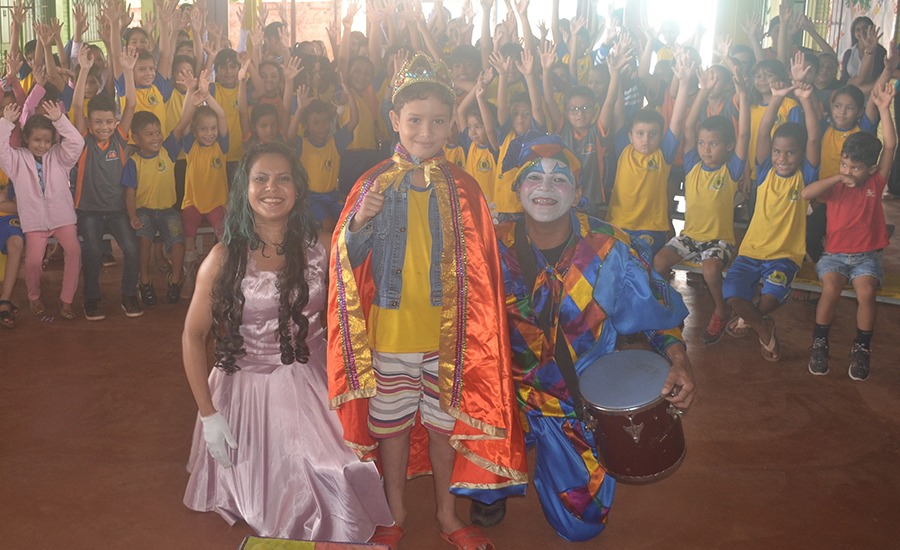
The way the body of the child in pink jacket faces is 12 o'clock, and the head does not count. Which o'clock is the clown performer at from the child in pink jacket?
The clown performer is roughly at 11 o'clock from the child in pink jacket.

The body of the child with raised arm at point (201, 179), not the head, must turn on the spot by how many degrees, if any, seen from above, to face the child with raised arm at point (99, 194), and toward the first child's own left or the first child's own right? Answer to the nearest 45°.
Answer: approximately 90° to the first child's own right

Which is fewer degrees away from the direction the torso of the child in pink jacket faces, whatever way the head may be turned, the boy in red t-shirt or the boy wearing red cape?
the boy wearing red cape

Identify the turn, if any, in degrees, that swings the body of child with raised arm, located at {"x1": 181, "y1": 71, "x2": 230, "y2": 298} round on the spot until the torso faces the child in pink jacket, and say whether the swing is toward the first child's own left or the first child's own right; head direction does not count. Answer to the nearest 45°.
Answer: approximately 90° to the first child's own right

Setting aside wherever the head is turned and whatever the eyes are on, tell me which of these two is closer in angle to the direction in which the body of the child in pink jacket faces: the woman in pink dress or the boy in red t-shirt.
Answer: the woman in pink dress

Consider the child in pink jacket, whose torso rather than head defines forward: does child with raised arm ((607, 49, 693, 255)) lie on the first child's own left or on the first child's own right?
on the first child's own left

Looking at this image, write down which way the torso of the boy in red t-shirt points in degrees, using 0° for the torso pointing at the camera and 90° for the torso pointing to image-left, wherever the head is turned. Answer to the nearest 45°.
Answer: approximately 0°

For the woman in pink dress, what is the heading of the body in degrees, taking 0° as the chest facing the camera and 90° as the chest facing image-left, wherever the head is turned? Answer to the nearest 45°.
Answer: approximately 0°

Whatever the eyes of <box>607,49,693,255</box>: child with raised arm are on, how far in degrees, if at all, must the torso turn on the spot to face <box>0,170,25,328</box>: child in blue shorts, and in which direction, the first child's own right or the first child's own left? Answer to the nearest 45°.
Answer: approximately 90° to the first child's own right

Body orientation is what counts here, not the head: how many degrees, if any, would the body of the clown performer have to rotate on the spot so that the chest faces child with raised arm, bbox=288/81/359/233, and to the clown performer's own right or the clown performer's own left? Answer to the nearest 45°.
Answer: approximately 135° to the clown performer's own right

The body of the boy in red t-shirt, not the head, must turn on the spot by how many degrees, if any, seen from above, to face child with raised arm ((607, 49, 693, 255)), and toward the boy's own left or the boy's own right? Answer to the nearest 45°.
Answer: approximately 90° to the boy's own right
